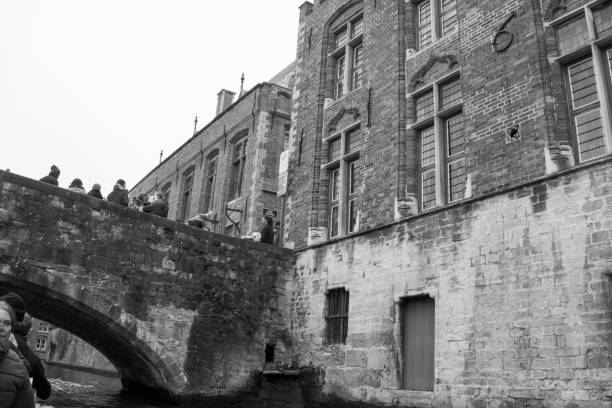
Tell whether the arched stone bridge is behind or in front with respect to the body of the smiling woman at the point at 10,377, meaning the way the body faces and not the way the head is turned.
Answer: behind

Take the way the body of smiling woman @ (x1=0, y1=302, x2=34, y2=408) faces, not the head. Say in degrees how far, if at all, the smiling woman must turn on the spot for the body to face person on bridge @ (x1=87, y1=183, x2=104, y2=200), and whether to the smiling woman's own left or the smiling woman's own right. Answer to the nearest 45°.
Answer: approximately 180°

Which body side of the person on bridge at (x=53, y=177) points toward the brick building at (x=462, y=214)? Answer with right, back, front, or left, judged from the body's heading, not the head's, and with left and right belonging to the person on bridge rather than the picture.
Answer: left

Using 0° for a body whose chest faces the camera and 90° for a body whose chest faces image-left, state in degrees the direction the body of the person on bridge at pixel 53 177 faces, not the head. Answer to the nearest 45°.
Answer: approximately 45°

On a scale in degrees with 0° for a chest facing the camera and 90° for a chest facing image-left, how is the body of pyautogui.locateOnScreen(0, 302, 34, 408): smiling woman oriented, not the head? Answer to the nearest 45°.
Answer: approximately 0°

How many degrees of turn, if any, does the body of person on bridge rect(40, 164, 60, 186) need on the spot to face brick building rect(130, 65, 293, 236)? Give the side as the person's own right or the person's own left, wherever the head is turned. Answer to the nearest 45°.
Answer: approximately 180°

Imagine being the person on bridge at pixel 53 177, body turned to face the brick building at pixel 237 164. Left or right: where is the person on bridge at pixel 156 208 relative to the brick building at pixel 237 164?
right

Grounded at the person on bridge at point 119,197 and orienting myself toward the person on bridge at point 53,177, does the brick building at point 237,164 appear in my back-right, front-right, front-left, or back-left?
back-right

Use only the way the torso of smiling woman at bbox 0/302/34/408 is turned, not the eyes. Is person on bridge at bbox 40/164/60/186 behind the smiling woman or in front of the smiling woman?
behind

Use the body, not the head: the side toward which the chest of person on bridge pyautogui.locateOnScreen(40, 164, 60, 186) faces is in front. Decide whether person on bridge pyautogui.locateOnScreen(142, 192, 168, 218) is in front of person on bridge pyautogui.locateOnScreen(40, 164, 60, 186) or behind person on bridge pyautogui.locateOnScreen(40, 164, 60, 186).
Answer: behind

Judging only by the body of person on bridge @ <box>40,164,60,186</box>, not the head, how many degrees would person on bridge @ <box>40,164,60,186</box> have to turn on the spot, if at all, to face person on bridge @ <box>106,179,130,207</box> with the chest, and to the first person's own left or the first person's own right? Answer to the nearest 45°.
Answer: approximately 135° to the first person's own left
